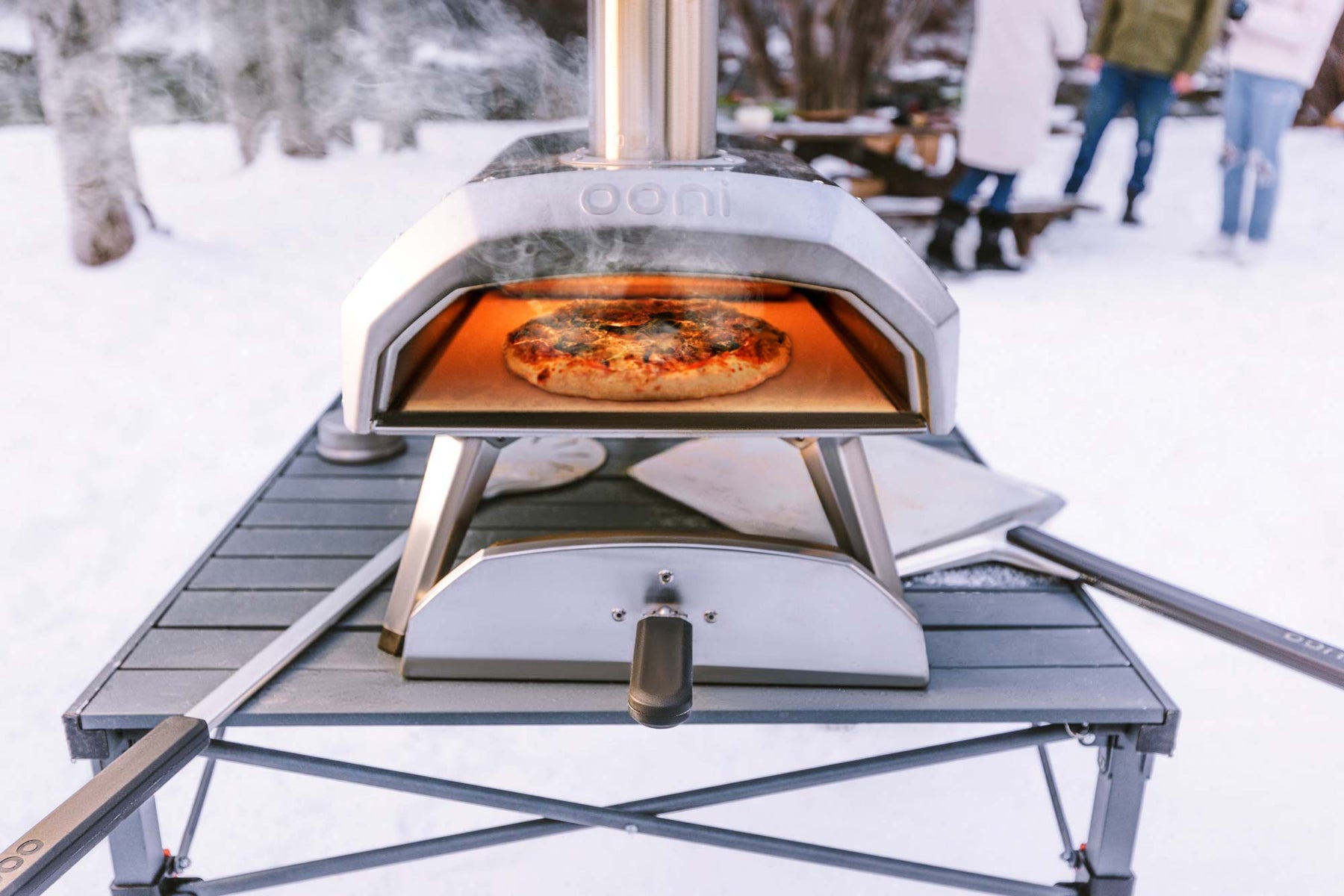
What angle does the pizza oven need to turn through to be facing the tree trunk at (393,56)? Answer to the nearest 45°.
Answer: approximately 135° to its right

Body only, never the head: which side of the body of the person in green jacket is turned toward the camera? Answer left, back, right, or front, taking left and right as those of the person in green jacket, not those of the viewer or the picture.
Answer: front

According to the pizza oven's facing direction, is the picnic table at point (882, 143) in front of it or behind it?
behind

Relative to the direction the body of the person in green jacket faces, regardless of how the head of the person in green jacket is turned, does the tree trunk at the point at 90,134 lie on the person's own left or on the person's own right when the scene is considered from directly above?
on the person's own right

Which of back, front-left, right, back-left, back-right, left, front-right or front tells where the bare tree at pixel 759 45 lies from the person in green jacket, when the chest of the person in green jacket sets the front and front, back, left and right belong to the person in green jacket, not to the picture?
back-right

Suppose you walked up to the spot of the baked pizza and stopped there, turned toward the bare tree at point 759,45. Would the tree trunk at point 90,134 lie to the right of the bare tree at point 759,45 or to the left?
left

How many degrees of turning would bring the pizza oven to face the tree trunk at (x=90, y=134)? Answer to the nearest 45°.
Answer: approximately 135° to its right

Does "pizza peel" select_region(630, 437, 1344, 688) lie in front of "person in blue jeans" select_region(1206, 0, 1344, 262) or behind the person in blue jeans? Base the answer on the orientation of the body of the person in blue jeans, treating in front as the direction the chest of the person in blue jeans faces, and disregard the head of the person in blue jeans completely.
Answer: in front
